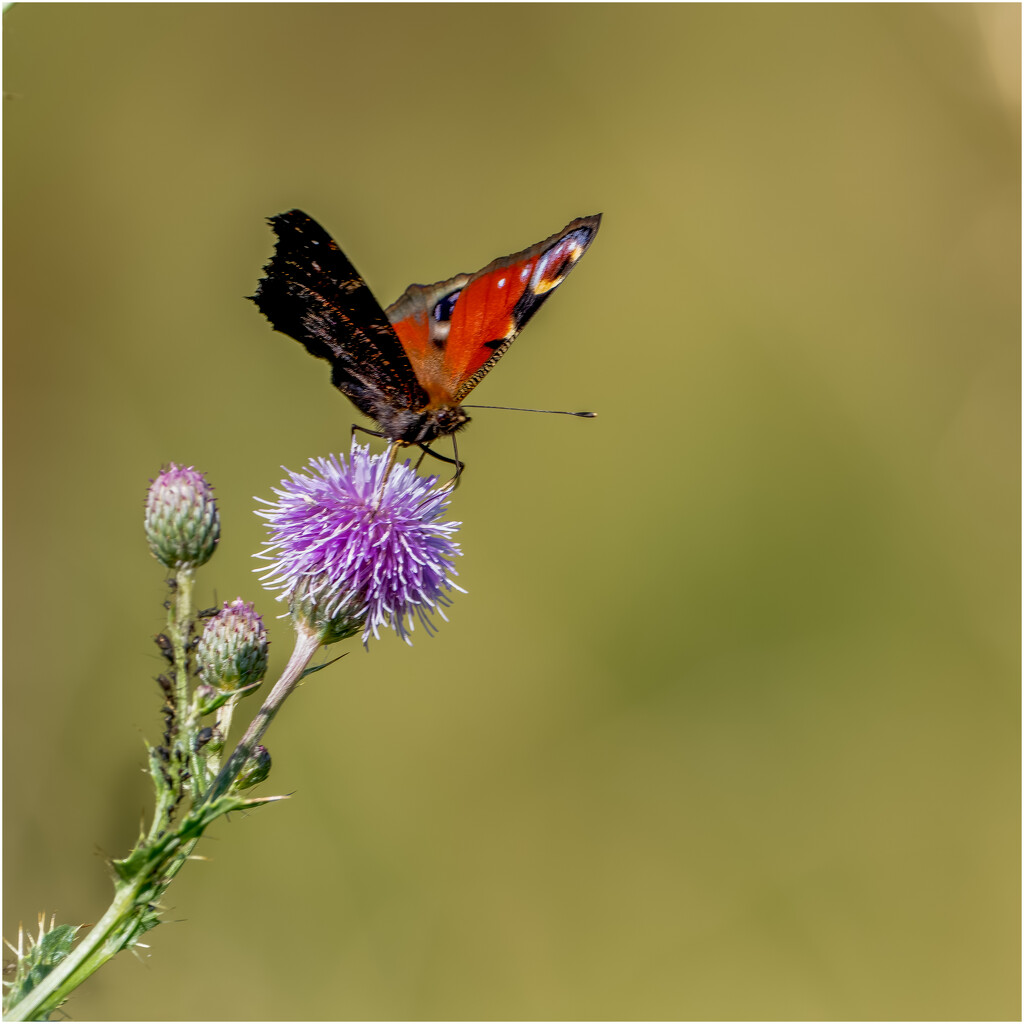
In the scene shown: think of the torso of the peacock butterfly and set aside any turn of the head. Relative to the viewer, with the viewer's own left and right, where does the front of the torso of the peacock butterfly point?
facing the viewer and to the right of the viewer
